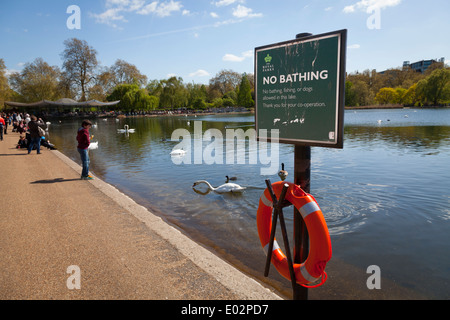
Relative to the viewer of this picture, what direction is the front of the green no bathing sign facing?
facing the viewer and to the left of the viewer
